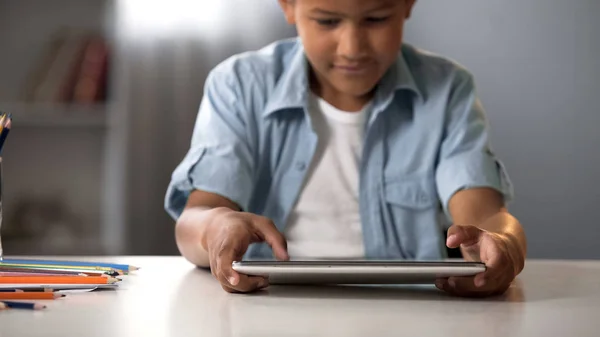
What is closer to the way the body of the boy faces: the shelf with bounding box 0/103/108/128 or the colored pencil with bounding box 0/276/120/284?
the colored pencil

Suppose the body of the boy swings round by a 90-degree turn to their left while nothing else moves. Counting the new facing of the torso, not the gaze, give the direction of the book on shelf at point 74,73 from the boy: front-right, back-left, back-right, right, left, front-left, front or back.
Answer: back-left

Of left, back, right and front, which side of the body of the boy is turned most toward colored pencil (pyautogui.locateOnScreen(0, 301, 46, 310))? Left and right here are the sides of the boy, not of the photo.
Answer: right

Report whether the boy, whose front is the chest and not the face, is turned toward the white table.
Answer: yes

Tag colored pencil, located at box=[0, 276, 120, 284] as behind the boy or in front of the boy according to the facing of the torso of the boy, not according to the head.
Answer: in front

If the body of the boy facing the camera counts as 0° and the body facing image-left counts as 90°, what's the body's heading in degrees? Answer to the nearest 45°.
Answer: approximately 0°

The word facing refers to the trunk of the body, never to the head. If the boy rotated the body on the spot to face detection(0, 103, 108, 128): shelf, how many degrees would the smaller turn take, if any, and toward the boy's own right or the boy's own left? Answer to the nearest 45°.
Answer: approximately 135° to the boy's own right
